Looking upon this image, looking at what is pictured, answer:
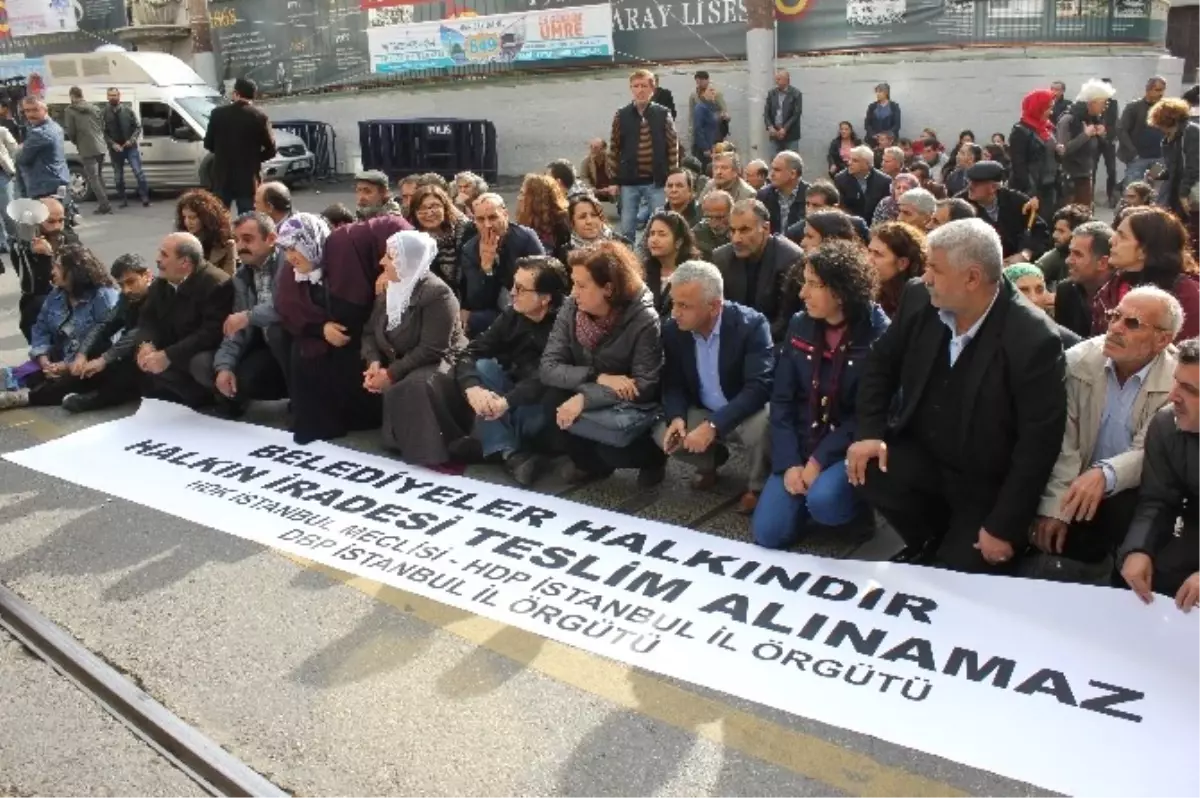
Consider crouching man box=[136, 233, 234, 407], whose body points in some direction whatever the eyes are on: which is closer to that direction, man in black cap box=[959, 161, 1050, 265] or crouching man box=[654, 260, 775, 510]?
the crouching man

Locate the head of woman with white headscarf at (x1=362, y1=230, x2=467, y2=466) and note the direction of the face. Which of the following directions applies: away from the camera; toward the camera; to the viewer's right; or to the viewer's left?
to the viewer's left

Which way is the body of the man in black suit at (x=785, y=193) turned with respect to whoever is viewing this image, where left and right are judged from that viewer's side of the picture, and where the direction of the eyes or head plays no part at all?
facing the viewer and to the left of the viewer

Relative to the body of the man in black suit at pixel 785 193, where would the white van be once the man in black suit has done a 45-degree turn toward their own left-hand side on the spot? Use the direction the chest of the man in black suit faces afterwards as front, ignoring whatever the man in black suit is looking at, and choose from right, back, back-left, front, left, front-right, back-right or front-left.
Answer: back-right

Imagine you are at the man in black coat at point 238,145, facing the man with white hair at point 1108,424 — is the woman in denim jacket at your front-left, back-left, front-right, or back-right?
front-right

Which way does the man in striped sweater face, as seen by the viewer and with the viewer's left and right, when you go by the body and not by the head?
facing the viewer

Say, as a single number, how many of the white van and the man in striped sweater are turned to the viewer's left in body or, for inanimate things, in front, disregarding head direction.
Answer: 0

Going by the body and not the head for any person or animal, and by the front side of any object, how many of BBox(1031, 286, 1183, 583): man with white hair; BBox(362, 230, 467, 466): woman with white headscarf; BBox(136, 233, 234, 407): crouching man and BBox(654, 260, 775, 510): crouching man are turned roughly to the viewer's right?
0

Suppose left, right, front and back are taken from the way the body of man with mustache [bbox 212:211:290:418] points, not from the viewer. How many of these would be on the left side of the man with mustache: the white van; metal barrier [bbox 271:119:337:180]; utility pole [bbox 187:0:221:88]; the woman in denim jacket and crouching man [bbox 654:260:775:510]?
1

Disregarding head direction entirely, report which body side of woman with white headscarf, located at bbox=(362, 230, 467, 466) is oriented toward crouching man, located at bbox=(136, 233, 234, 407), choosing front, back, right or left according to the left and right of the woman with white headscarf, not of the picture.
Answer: right

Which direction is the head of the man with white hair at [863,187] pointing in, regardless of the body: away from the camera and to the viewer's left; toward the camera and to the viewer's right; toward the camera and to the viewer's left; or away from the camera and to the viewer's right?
toward the camera and to the viewer's left

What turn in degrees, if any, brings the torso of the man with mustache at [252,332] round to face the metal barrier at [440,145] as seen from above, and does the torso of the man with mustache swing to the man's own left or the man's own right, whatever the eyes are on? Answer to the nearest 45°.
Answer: approximately 135° to the man's own right

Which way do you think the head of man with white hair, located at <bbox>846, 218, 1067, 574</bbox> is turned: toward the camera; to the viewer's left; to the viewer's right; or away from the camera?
to the viewer's left

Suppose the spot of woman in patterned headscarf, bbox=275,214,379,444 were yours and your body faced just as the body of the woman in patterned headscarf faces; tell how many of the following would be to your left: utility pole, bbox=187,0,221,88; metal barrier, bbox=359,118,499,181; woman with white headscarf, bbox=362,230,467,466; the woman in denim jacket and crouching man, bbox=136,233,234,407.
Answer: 1

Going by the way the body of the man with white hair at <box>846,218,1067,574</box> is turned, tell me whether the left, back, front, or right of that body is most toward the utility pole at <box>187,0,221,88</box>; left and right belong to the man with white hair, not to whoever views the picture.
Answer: right

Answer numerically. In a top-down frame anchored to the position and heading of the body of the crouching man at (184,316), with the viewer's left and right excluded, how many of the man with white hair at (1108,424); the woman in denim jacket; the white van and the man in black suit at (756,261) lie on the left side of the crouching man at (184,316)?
2

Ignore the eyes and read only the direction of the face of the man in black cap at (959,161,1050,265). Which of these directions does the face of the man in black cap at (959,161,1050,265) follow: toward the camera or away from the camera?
toward the camera

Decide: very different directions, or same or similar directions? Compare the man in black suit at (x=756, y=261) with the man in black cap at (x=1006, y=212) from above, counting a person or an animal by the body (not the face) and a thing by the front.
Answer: same or similar directions

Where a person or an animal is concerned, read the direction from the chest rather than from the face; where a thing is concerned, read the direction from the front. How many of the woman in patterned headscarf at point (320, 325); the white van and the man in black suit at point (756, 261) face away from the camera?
0

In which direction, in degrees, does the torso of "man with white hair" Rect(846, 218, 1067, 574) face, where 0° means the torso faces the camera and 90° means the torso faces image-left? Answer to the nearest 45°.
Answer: approximately 45°
